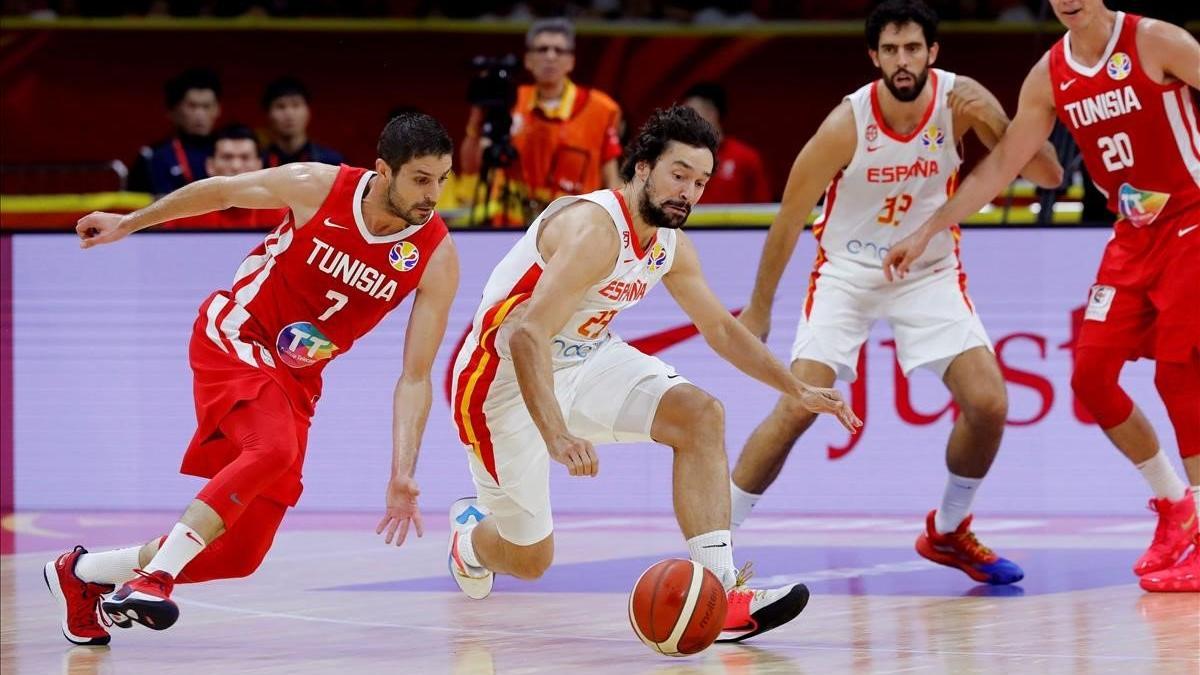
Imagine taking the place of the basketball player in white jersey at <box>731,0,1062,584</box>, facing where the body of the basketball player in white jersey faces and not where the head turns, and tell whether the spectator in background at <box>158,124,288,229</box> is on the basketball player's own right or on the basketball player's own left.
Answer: on the basketball player's own right

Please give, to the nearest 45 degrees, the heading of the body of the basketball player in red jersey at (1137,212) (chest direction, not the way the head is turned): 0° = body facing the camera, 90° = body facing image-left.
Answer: approximately 45°

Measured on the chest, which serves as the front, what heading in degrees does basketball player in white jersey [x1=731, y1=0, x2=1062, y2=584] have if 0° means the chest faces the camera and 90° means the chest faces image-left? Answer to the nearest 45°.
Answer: approximately 0°

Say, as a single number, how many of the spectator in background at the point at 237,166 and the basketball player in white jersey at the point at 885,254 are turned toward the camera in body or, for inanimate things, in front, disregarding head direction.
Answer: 2

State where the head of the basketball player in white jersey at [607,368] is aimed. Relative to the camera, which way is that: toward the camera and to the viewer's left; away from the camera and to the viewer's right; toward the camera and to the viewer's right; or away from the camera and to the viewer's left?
toward the camera and to the viewer's right

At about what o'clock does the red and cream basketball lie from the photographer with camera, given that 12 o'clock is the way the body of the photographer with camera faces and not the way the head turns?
The red and cream basketball is roughly at 12 o'clock from the photographer with camera.

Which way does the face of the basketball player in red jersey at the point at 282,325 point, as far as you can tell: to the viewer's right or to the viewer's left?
to the viewer's right
